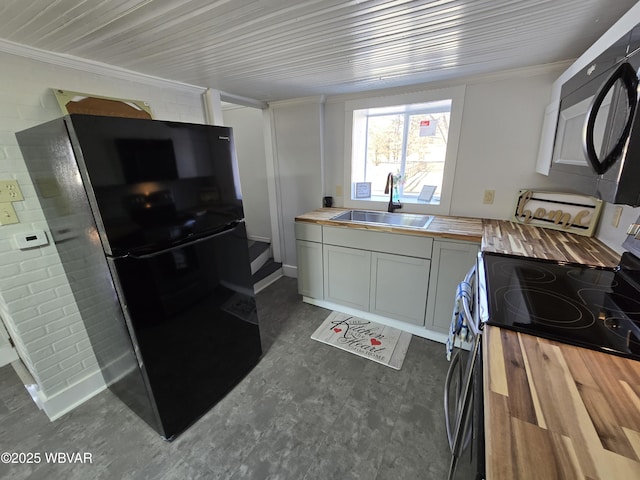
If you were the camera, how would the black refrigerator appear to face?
facing the viewer and to the right of the viewer

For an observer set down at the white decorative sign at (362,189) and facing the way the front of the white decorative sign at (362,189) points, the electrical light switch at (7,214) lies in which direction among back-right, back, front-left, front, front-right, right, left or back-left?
front-right

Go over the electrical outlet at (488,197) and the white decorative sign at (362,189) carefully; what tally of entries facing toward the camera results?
2

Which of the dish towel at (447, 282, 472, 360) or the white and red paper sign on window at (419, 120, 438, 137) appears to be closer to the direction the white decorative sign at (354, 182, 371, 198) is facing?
the dish towel

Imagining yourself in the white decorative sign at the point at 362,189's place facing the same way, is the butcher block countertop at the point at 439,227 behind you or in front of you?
in front

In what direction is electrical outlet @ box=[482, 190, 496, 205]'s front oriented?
toward the camera

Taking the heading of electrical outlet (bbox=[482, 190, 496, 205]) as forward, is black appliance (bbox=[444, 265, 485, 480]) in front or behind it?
in front

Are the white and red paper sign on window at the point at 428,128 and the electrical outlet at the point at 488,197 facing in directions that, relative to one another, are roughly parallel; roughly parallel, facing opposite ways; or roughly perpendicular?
roughly parallel

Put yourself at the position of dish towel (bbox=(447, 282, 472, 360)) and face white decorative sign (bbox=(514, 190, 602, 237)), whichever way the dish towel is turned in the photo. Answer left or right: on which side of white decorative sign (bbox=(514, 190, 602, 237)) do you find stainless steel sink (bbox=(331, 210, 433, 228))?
left

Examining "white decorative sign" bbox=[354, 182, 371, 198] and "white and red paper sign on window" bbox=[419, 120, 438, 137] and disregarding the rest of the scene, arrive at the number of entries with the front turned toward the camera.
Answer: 2

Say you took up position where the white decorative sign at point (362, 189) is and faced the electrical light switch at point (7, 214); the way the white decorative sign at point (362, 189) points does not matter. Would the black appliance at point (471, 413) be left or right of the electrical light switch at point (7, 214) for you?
left

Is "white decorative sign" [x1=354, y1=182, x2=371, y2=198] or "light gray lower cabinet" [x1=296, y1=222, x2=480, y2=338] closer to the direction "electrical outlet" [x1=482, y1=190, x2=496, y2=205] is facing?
the light gray lower cabinet

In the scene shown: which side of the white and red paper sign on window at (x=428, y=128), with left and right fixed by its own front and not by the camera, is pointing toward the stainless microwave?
front

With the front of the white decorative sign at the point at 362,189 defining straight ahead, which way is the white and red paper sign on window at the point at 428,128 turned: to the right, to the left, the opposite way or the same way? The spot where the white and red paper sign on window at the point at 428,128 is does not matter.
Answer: the same way

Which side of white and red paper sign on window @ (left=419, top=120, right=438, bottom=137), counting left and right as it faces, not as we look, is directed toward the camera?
front

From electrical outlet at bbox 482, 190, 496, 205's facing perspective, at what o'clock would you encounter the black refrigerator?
The black refrigerator is roughly at 1 o'clock from the electrical outlet.

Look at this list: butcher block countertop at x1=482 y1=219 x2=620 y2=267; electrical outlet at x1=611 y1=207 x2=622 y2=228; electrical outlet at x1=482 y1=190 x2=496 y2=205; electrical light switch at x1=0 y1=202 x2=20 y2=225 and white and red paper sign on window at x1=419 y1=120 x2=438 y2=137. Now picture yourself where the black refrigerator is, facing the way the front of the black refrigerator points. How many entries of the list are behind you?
1
